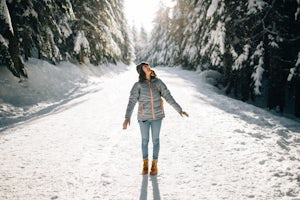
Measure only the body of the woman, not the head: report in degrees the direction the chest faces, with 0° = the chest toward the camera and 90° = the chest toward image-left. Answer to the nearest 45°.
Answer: approximately 0°
